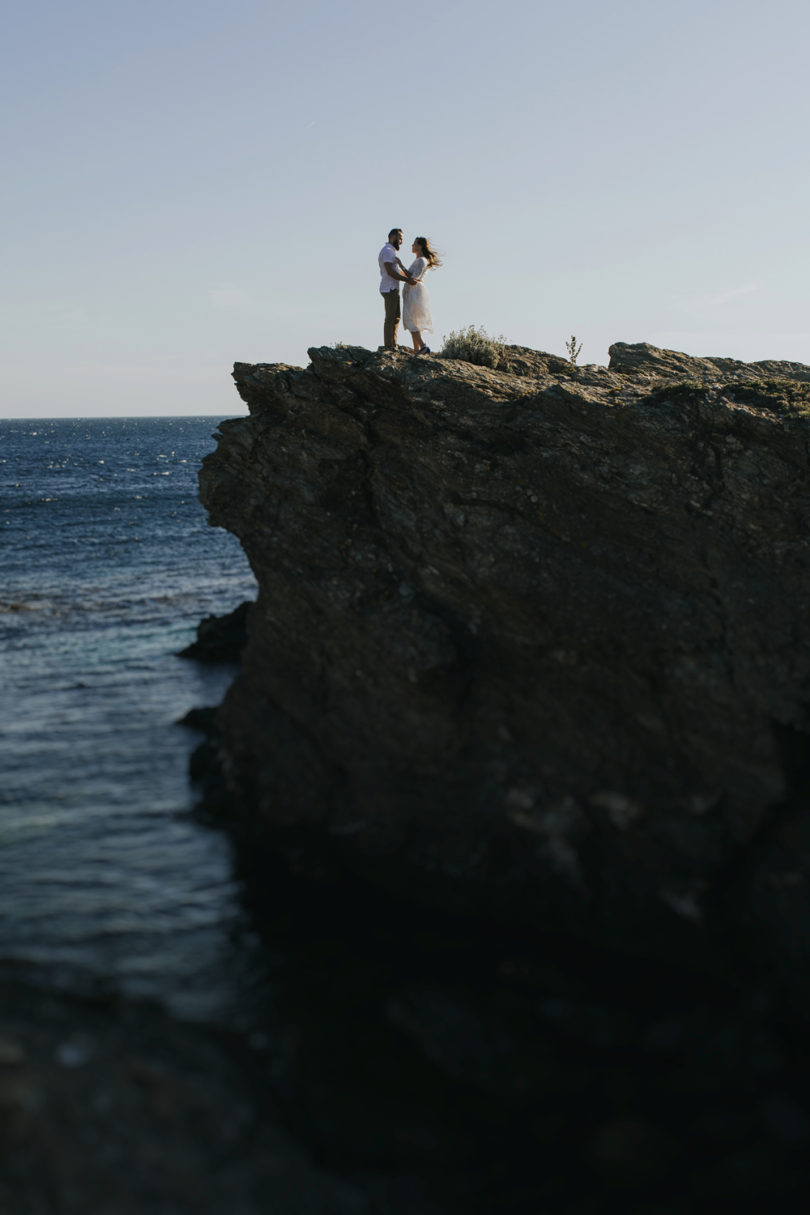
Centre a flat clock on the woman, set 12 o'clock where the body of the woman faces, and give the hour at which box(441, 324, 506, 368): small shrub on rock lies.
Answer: The small shrub on rock is roughly at 7 o'clock from the woman.

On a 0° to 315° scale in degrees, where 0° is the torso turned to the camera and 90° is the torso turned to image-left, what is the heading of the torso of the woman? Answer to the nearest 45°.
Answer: approximately 90°

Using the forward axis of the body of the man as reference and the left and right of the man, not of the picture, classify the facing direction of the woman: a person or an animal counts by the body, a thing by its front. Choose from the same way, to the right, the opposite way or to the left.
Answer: the opposite way

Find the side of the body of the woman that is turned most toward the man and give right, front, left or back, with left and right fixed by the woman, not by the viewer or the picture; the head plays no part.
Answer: front

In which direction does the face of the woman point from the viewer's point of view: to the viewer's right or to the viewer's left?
to the viewer's left

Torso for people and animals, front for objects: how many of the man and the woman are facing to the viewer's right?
1

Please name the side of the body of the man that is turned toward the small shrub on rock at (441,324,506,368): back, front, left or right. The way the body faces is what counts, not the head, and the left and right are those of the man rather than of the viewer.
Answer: front

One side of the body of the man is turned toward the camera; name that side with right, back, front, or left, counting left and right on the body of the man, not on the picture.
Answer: right
